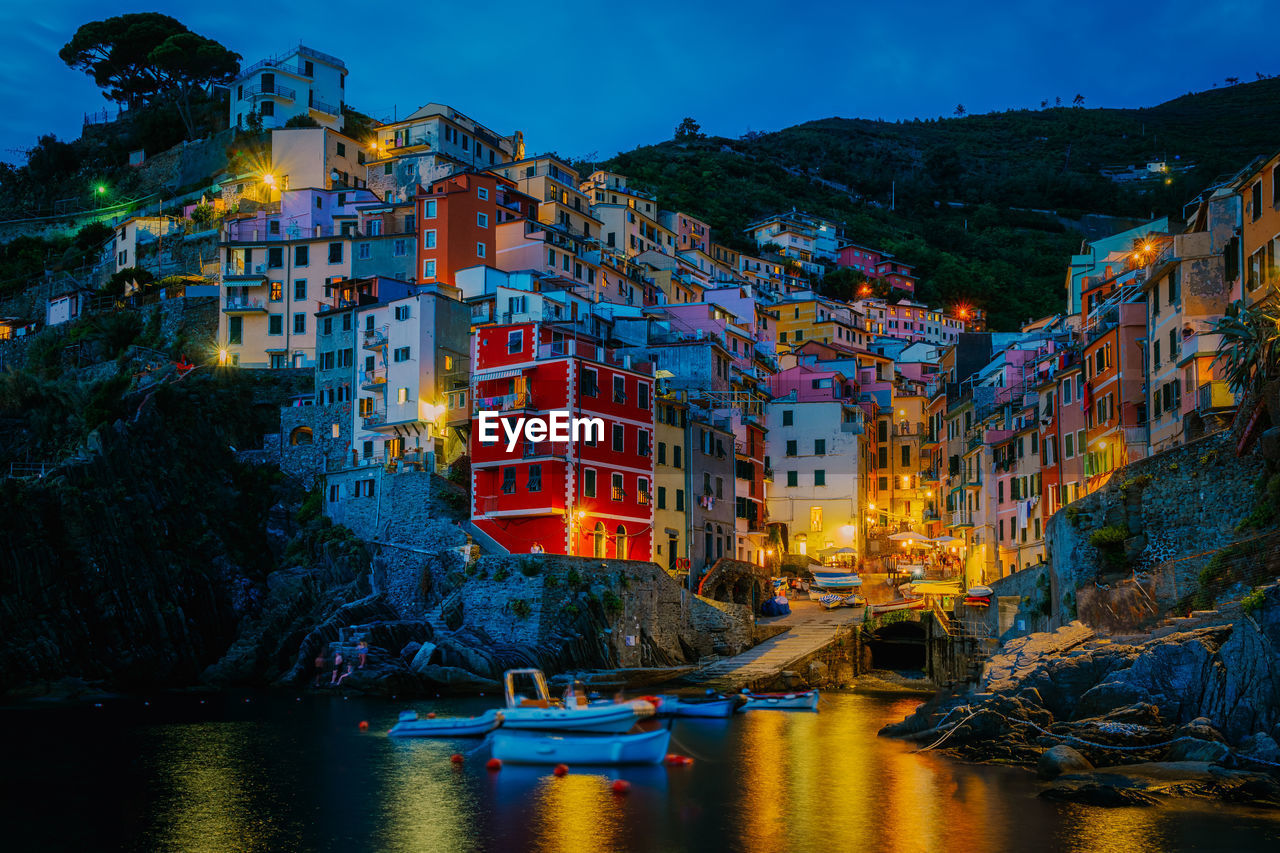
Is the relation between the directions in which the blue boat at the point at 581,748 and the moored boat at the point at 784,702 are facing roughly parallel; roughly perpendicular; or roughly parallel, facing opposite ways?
roughly parallel

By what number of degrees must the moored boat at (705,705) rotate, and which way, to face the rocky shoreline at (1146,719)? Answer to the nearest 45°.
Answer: approximately 45° to its right

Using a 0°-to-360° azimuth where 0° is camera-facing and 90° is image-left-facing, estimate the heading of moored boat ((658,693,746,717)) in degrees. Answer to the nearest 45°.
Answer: approximately 270°

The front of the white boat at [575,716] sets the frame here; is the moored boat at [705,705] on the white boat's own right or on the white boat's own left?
on the white boat's own left

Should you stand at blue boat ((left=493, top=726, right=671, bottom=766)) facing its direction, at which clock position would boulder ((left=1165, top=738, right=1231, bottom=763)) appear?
The boulder is roughly at 1 o'clock from the blue boat.

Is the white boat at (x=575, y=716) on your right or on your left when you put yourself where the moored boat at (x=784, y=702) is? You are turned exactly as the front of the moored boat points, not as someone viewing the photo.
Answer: on your right

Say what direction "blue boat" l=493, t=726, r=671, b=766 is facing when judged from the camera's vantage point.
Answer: facing to the right of the viewer
